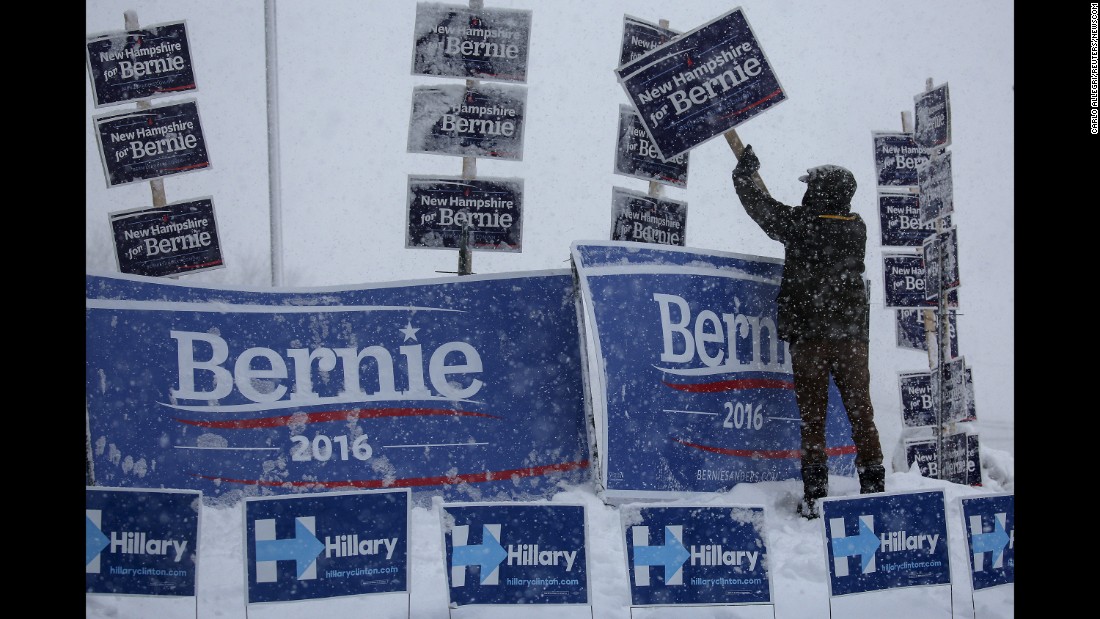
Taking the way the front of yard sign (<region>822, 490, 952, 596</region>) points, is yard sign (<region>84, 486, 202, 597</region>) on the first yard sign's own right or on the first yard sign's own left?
on the first yard sign's own right

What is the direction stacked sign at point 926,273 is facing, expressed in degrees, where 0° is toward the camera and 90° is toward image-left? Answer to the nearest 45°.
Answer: approximately 0°

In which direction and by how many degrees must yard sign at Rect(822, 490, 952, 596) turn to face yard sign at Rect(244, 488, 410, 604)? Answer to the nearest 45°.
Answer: approximately 45° to its right

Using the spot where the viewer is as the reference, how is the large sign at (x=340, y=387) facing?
facing the viewer

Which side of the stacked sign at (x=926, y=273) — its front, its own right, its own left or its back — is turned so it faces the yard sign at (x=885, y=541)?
front

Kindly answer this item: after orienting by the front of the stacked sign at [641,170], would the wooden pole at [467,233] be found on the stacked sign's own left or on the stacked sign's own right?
on the stacked sign's own right

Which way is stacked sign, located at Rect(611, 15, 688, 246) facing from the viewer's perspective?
toward the camera

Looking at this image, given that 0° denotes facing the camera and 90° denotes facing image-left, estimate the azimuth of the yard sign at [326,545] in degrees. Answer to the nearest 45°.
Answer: approximately 0°

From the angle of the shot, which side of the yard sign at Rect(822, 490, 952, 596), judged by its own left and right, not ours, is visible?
front

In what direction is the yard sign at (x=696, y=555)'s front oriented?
toward the camera

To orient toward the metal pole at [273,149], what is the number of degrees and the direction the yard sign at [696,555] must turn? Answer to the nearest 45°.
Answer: approximately 135° to its right

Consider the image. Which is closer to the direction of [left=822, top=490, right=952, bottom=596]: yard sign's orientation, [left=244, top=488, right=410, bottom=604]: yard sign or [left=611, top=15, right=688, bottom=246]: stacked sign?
the yard sign

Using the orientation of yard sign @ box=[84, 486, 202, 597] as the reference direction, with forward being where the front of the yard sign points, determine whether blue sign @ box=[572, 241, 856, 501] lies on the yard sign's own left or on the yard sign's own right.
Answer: on the yard sign's own left
